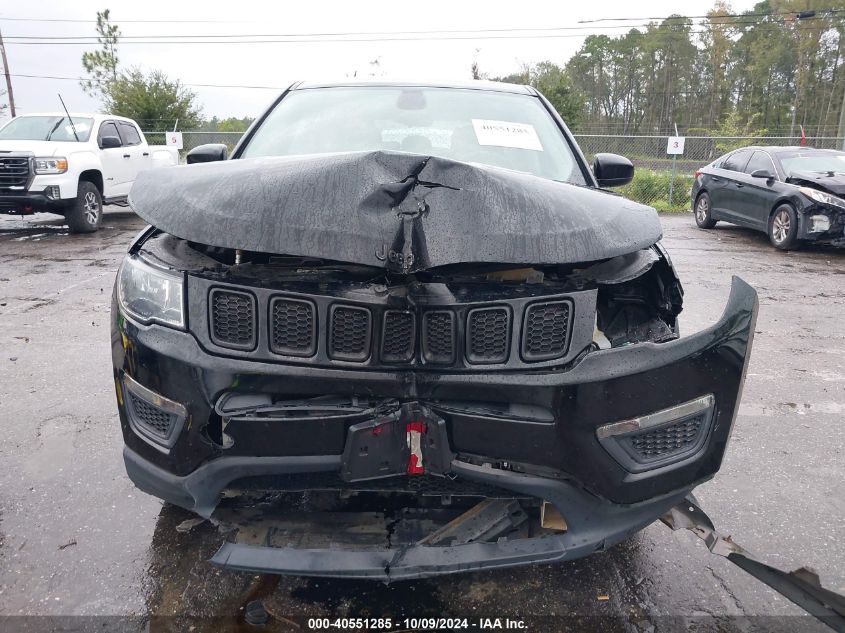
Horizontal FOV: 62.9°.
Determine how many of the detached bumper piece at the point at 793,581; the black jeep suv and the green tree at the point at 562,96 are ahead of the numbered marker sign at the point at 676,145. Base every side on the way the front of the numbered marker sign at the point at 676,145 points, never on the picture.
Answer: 2

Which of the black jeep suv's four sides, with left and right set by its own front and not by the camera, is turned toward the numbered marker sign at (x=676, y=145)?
back

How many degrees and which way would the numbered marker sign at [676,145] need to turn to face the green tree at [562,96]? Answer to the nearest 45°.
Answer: approximately 180°

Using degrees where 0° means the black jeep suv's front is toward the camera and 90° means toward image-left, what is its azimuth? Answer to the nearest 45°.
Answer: approximately 0°

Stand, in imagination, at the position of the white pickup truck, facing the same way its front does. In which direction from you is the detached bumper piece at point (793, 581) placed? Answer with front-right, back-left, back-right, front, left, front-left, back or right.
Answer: front-left

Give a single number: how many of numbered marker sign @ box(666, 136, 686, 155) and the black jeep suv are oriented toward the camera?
2

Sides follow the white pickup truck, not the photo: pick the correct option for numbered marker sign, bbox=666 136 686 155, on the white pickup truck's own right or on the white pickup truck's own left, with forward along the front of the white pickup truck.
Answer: on the white pickup truck's own left

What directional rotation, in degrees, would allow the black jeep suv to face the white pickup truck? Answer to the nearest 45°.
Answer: approximately 135° to its right

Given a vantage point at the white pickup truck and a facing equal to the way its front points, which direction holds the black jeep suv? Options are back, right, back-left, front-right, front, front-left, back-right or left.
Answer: front-left
